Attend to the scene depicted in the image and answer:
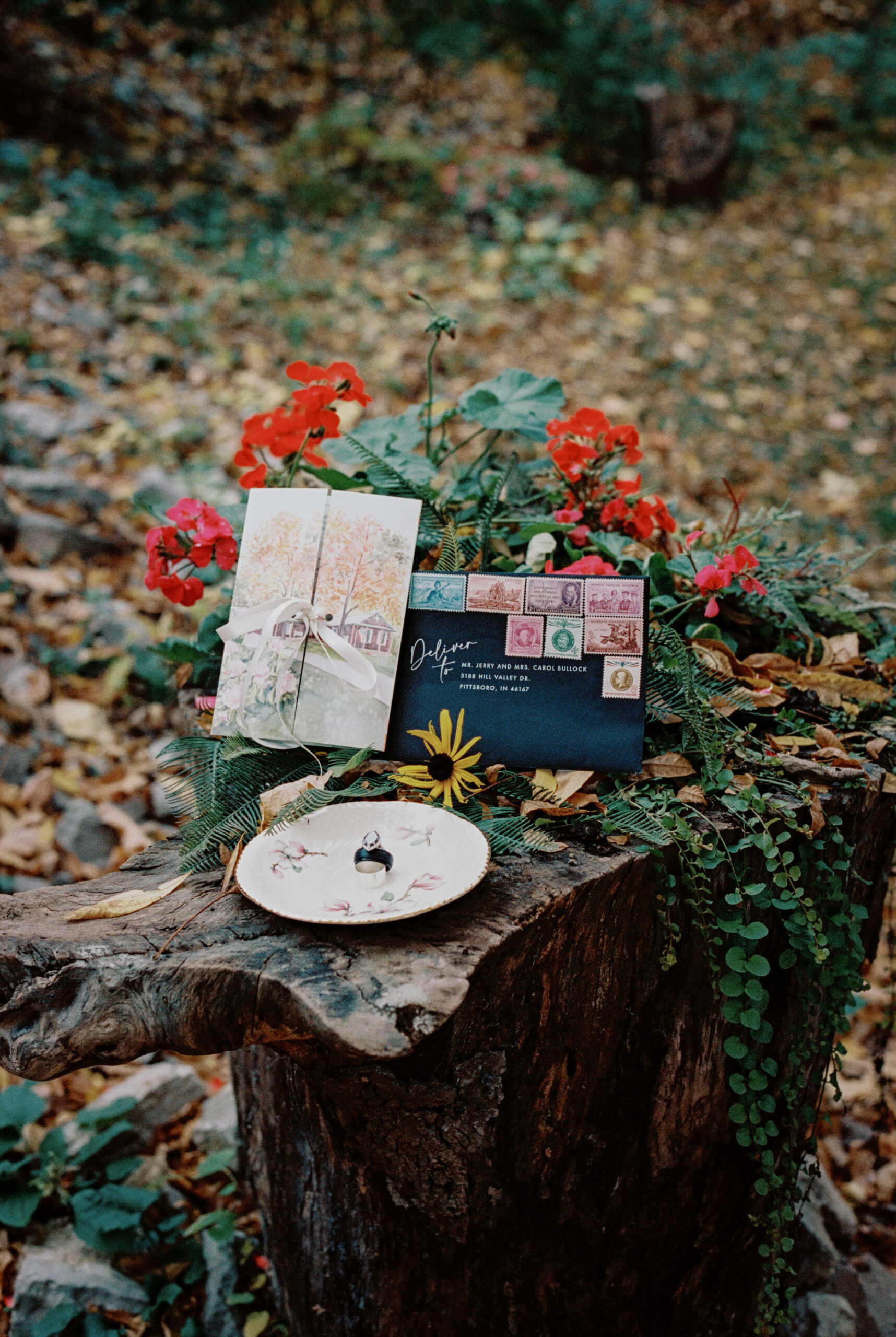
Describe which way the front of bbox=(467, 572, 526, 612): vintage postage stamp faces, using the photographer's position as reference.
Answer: facing the viewer

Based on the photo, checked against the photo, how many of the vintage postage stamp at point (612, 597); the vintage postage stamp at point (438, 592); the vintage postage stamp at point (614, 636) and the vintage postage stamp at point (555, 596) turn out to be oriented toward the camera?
4

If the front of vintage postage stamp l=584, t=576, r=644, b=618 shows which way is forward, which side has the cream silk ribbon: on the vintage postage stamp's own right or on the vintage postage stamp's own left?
on the vintage postage stamp's own right

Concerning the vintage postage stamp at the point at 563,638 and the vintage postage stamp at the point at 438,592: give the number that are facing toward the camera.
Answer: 2

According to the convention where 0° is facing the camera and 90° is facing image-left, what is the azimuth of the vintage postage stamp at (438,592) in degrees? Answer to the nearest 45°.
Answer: approximately 0°

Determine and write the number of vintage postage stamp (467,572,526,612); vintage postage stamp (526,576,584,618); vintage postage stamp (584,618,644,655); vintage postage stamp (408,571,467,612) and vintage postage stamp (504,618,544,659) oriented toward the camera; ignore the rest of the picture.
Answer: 5

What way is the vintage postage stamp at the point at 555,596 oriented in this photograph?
toward the camera
